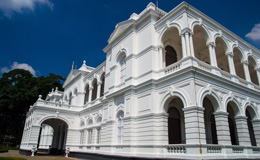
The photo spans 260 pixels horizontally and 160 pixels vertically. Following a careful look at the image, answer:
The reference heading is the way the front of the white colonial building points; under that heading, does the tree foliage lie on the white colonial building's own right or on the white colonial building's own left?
on the white colonial building's own right

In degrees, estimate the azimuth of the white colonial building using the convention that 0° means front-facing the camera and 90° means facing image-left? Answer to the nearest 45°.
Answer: approximately 45°
